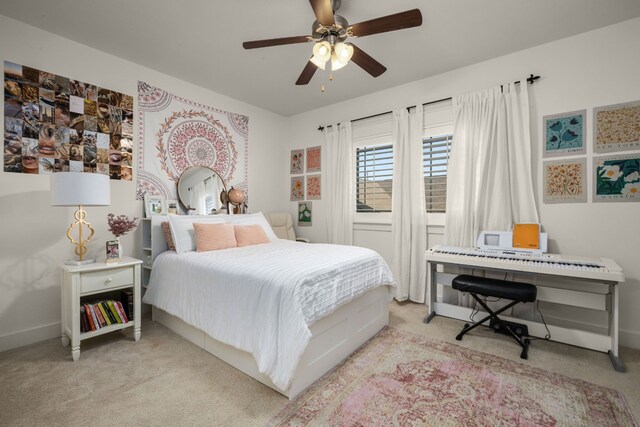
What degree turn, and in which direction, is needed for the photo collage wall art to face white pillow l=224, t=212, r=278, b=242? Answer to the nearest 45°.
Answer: approximately 45° to its left

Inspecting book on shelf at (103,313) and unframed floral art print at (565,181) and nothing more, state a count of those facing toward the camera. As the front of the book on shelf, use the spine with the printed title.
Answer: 2

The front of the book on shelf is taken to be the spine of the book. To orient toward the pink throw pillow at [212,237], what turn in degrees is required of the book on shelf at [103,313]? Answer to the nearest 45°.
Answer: approximately 90° to its left

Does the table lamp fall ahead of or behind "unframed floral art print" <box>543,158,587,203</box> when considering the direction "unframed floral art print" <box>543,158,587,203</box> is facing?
ahead

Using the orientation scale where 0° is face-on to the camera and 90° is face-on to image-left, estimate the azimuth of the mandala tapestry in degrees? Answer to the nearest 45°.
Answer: approximately 315°

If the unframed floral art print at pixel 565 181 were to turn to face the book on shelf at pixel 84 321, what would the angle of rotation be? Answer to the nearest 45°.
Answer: approximately 45° to its right

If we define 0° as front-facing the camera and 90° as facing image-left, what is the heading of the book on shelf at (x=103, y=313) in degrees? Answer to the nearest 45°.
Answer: approximately 0°

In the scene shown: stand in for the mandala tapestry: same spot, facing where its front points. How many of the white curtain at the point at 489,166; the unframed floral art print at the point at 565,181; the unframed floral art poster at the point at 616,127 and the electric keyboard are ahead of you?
4
